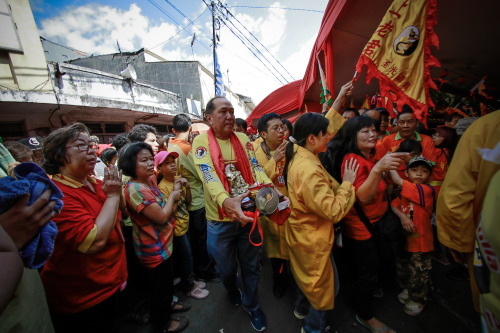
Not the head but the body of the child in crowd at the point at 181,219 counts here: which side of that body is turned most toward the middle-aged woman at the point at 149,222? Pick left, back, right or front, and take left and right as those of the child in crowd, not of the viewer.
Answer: right

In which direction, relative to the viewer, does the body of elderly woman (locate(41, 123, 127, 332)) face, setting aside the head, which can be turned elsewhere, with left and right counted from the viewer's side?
facing to the right of the viewer
